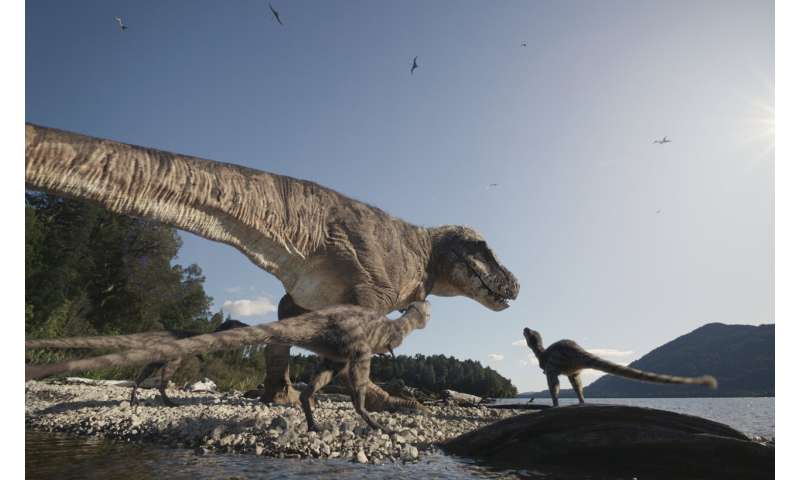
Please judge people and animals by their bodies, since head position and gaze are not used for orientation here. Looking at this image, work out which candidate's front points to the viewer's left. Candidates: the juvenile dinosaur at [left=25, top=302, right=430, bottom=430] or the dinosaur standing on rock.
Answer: the dinosaur standing on rock

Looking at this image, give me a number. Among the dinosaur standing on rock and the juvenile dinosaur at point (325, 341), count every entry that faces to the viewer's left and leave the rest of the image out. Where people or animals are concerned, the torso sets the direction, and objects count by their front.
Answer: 1

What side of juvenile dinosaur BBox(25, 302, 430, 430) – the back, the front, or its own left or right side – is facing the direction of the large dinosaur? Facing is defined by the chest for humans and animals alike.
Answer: left

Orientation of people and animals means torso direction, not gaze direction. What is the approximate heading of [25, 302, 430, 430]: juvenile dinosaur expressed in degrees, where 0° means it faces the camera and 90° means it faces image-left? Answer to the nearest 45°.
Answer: approximately 270°

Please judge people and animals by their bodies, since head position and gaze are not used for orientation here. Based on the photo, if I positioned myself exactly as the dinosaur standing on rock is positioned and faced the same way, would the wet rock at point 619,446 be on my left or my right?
on my left

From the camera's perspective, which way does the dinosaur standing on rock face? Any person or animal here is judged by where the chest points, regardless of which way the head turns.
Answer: to the viewer's left

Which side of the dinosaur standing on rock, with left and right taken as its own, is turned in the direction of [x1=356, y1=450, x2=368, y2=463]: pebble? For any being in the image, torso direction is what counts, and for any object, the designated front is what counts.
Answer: left
